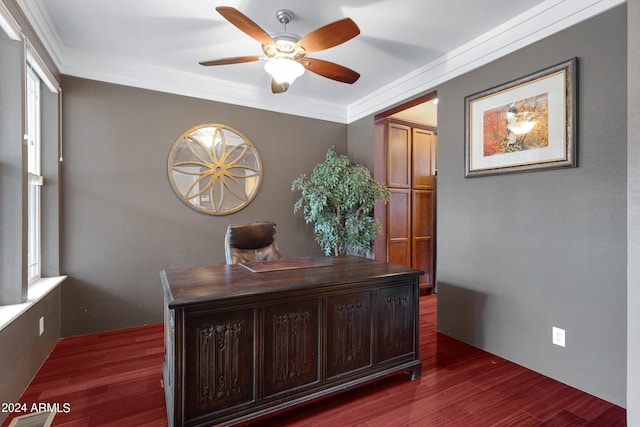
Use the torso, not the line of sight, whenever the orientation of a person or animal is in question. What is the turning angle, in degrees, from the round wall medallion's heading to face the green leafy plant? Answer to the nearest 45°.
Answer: approximately 90° to its left

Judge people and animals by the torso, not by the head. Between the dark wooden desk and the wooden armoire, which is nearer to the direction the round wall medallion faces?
the dark wooden desk

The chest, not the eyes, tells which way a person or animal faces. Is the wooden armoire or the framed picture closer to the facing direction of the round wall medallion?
the framed picture

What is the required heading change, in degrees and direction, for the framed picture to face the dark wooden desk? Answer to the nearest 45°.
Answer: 0° — it already faces it

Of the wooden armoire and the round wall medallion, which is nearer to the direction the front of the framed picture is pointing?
the round wall medallion

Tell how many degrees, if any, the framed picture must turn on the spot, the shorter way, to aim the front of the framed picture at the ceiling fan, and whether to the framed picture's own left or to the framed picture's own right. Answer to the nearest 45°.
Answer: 0° — it already faces it

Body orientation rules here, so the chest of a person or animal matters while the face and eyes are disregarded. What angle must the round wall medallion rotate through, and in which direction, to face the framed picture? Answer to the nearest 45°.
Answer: approximately 45° to its left

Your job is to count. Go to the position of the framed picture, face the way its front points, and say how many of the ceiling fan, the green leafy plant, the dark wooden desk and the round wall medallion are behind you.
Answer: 0

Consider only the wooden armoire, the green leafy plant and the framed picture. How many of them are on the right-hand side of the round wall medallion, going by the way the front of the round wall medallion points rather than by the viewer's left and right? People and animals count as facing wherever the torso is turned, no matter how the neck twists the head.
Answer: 0

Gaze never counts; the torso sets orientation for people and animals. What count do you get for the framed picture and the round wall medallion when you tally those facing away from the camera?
0

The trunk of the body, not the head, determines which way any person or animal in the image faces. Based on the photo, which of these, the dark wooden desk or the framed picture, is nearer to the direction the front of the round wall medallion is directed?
the dark wooden desk

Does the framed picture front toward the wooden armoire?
no

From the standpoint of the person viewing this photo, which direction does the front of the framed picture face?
facing the viewer and to the left of the viewer

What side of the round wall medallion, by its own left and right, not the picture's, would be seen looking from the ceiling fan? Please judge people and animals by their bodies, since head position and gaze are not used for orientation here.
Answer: front

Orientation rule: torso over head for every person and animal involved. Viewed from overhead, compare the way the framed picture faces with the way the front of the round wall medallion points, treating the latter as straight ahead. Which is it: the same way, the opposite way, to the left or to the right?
to the right

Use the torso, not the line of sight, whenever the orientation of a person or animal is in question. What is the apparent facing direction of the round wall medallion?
toward the camera

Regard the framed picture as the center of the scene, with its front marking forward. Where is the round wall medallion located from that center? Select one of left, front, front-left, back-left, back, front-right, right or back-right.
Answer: front-right

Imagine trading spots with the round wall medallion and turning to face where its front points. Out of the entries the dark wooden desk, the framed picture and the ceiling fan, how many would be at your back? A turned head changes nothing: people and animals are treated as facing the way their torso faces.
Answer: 0

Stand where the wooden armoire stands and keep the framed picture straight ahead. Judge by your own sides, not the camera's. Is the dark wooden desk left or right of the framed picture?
right
